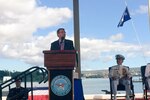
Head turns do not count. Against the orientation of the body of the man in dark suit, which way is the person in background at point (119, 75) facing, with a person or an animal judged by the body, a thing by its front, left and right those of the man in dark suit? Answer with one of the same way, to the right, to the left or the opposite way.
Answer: the same way

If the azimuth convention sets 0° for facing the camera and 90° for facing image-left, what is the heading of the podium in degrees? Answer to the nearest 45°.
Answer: approximately 0°

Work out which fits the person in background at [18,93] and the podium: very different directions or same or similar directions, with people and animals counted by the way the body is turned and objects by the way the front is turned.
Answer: same or similar directions

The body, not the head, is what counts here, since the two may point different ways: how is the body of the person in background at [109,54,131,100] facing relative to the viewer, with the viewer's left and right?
facing the viewer

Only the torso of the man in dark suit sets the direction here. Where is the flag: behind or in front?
behind

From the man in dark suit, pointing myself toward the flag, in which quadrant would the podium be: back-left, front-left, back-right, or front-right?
back-right

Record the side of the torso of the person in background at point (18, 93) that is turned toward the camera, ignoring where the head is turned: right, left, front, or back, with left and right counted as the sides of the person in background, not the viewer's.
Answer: front

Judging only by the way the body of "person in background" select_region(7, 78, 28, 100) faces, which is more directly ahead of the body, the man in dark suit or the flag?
the man in dark suit

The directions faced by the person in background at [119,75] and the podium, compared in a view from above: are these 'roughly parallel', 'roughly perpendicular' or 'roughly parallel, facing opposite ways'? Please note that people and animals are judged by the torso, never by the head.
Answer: roughly parallel
